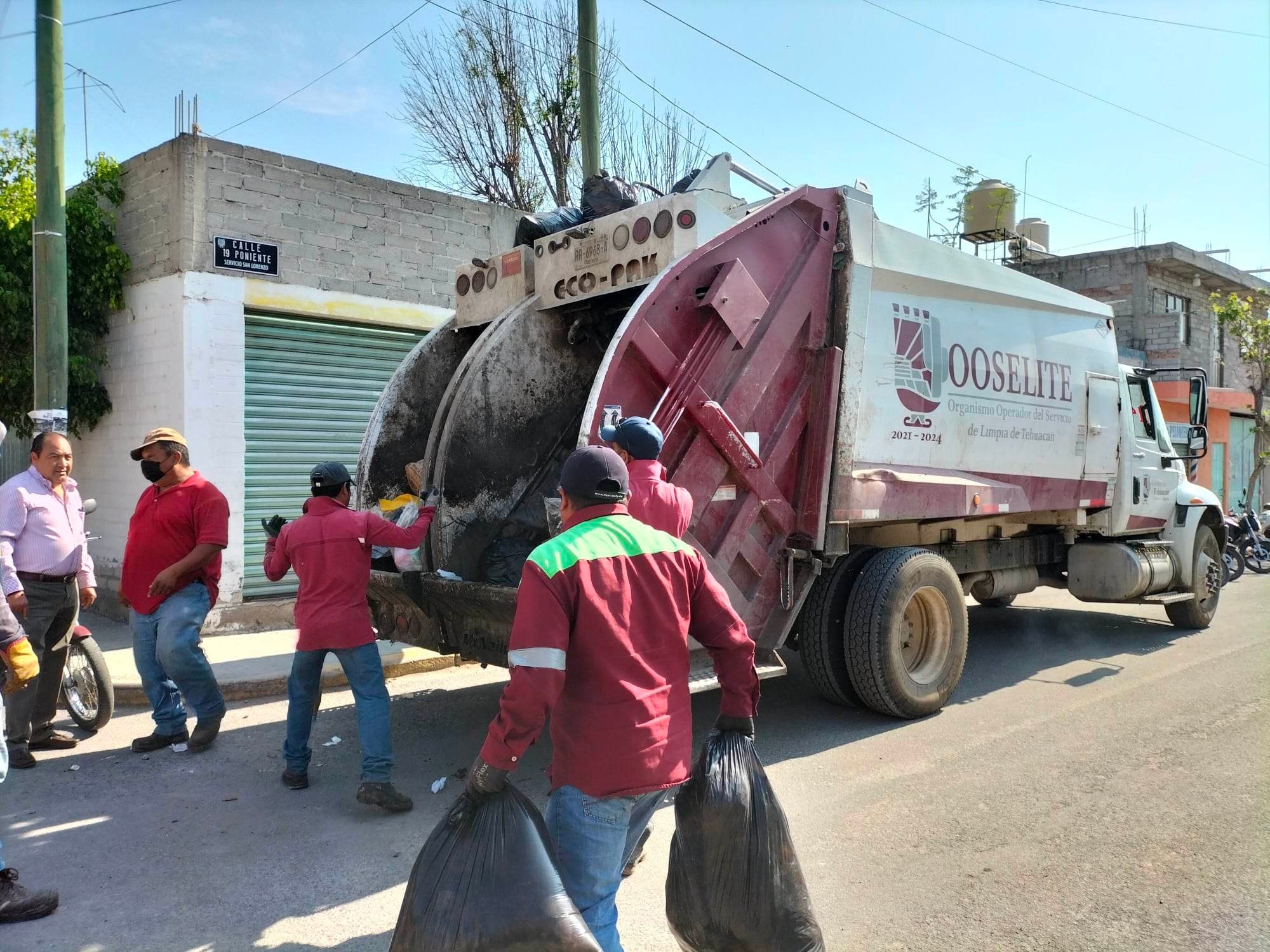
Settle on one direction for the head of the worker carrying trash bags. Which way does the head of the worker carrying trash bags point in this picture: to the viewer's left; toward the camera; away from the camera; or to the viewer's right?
away from the camera

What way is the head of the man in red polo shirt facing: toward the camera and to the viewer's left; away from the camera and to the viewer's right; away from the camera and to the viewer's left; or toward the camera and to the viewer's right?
toward the camera and to the viewer's left

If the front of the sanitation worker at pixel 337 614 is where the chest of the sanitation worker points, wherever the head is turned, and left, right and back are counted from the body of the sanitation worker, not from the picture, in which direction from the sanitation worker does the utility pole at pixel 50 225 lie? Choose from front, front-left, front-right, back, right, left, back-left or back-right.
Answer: left

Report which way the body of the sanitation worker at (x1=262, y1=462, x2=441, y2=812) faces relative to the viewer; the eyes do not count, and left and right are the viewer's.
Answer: facing away from the viewer and to the right of the viewer

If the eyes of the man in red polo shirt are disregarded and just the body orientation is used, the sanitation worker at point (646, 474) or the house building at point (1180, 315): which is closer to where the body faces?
the sanitation worker

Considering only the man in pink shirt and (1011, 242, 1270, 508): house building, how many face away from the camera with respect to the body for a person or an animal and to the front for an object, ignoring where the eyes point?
0

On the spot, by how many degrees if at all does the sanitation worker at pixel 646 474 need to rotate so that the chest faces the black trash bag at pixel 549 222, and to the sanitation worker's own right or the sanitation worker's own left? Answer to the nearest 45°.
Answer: approximately 45° to the sanitation worker's own right

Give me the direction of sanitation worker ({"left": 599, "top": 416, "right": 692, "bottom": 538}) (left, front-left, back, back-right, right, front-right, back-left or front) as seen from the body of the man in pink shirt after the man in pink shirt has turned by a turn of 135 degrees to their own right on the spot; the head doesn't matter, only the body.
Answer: back-left

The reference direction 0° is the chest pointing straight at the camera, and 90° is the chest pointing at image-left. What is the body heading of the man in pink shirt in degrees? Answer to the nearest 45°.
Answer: approximately 315°

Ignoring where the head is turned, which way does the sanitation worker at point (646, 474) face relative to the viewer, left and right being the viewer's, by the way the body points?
facing away from the viewer and to the left of the viewer

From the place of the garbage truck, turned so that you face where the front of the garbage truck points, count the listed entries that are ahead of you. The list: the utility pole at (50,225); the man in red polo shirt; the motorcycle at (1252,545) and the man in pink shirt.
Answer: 1

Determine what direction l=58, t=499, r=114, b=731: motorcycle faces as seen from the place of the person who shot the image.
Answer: facing the viewer and to the right of the viewer

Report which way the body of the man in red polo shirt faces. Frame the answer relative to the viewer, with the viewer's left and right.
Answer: facing the viewer and to the left of the viewer
